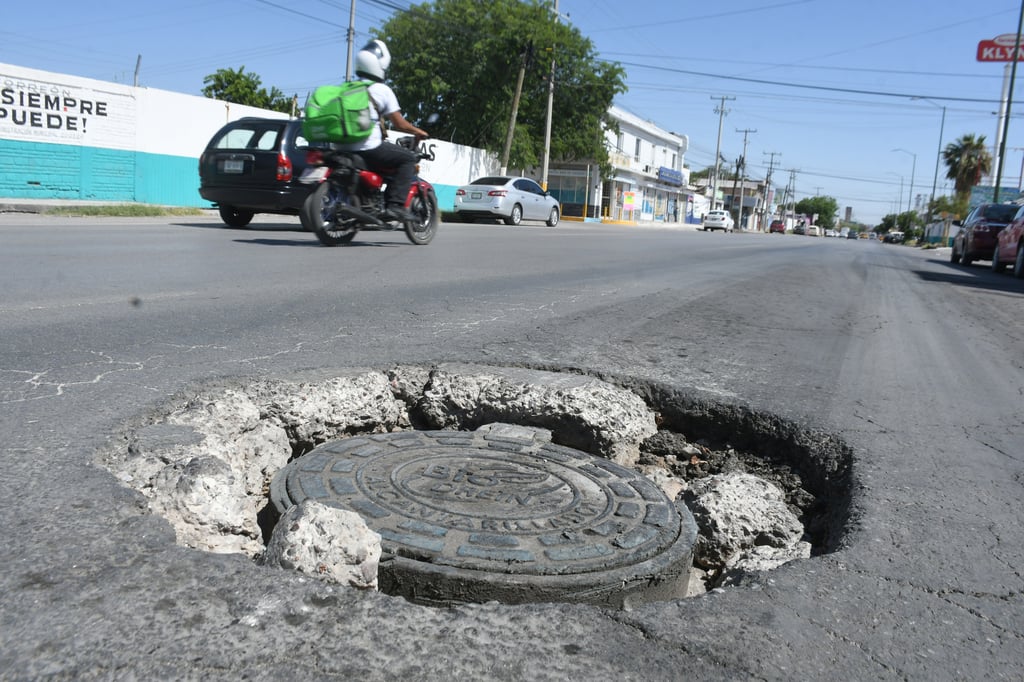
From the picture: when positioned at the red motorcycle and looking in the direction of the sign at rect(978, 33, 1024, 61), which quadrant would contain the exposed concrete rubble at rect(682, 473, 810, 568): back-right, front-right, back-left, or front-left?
back-right

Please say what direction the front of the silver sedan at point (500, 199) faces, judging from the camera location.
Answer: facing away from the viewer and to the right of the viewer

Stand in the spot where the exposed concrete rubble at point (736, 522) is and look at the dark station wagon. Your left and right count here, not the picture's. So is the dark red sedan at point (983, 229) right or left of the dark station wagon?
right

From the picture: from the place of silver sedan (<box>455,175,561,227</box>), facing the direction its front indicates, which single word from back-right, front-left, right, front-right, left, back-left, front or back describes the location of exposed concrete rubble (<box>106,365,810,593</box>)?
back-right

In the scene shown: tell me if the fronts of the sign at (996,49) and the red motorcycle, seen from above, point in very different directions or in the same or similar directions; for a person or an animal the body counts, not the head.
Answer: very different directions

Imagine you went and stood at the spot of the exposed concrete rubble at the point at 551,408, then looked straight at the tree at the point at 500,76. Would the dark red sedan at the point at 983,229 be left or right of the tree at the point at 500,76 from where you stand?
right
